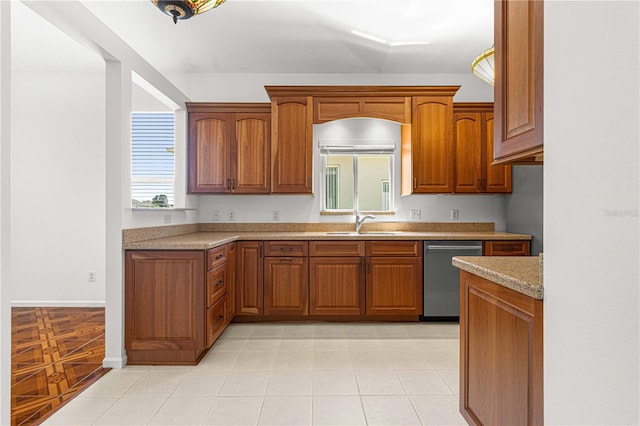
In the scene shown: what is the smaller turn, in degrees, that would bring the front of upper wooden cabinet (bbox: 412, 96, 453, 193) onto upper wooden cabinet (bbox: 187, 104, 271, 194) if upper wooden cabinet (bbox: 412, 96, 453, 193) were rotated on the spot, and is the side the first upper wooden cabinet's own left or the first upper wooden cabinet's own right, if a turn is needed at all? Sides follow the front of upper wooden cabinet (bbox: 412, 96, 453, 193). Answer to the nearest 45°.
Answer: approximately 90° to the first upper wooden cabinet's own right

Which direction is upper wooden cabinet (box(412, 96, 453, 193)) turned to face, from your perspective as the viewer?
facing the viewer

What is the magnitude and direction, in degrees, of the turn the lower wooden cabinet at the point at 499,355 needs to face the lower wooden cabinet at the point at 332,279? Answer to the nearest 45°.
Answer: approximately 90° to its right

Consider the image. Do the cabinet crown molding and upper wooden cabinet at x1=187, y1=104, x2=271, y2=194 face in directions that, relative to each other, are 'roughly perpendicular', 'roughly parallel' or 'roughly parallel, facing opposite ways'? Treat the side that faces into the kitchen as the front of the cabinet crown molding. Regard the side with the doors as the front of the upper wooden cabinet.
roughly parallel

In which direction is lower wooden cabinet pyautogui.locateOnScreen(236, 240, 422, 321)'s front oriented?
toward the camera

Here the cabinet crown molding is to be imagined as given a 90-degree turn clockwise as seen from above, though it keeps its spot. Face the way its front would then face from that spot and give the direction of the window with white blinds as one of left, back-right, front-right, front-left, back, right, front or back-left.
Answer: front

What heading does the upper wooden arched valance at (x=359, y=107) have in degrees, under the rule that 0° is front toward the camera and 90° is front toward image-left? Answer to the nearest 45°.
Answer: approximately 0°

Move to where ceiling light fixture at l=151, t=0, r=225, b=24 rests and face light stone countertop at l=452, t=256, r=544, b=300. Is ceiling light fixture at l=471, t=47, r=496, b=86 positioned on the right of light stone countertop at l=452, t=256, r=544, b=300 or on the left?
left

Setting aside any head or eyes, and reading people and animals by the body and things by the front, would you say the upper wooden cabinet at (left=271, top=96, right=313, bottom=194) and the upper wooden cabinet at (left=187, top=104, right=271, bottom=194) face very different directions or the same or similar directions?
same or similar directions

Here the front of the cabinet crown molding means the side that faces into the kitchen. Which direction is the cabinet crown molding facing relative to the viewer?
toward the camera
